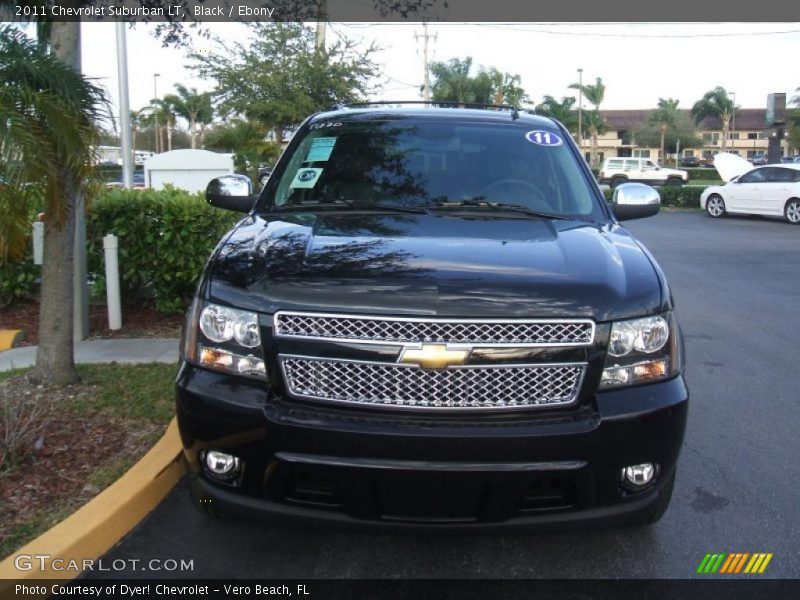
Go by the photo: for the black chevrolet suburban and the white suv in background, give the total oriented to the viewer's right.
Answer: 1

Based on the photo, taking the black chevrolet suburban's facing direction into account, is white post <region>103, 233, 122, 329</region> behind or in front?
behind

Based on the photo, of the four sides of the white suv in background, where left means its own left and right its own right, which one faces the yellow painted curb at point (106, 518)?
right

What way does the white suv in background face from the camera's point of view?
to the viewer's right

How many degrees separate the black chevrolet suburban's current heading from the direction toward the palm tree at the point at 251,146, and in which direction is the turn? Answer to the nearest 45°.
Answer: approximately 180°

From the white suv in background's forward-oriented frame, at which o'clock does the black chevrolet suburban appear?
The black chevrolet suburban is roughly at 3 o'clock from the white suv in background.

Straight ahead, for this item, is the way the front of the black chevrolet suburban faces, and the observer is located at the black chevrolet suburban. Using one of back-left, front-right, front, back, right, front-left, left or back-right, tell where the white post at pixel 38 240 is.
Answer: back-right

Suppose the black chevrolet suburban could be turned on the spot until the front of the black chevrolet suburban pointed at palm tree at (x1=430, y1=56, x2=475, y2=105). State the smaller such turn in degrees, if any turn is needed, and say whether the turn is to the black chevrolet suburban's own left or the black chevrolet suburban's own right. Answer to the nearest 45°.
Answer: approximately 180°

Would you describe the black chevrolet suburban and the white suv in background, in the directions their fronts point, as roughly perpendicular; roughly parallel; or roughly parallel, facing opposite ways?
roughly perpendicular

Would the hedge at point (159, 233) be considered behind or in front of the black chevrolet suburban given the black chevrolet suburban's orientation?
behind

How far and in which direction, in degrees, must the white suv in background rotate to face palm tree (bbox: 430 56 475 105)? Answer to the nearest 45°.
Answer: approximately 180°

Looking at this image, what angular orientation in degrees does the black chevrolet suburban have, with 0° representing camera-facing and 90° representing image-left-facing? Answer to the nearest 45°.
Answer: approximately 0°

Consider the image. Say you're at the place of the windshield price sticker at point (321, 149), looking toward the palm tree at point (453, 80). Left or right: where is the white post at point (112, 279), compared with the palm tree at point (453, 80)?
left
